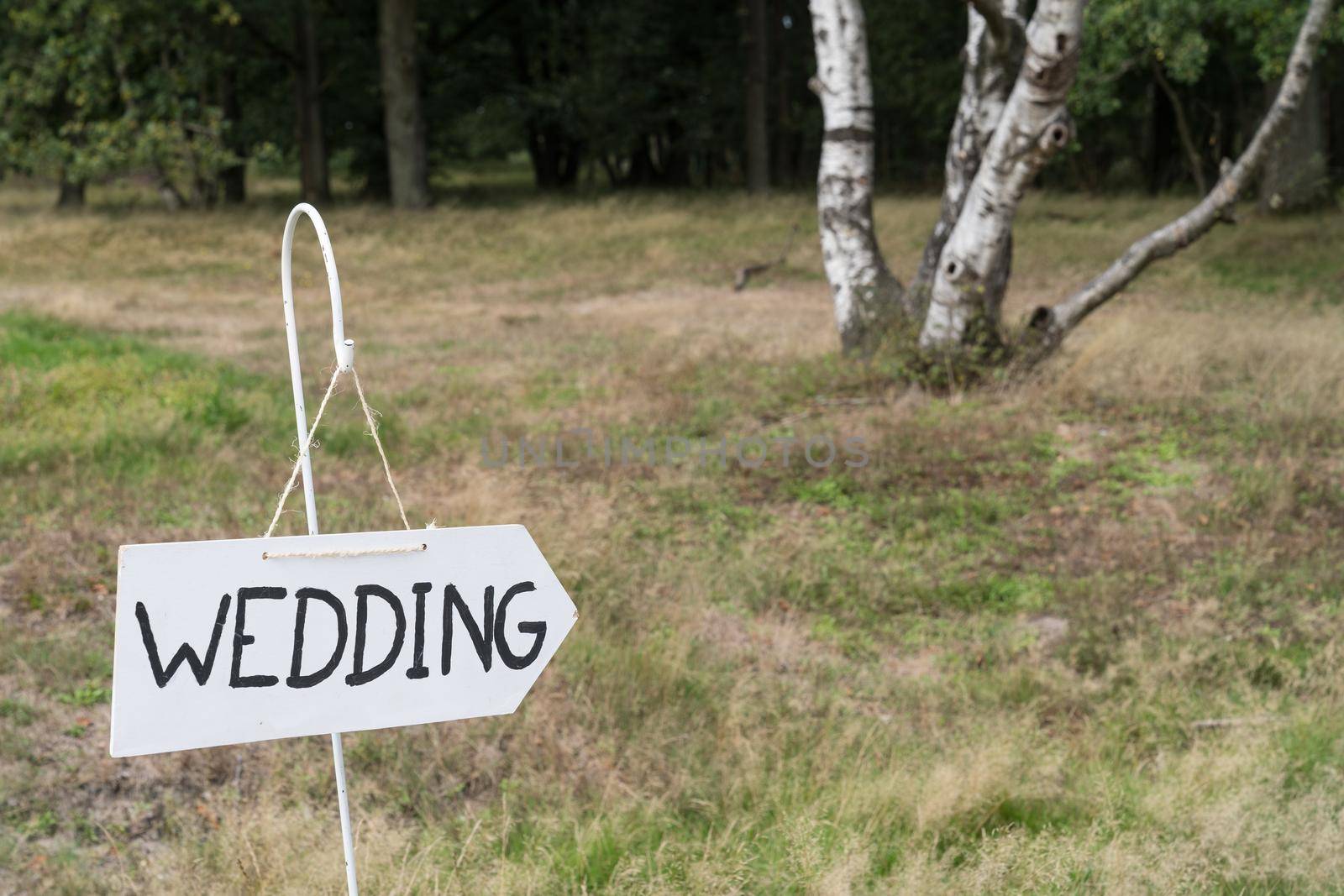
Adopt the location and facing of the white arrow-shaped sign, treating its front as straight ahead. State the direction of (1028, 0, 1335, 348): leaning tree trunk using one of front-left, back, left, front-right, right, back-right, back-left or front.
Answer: back-left

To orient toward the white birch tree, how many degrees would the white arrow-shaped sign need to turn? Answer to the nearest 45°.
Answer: approximately 135° to its left

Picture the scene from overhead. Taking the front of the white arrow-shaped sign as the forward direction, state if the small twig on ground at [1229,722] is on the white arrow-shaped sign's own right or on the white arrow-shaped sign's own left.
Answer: on the white arrow-shaped sign's own left
